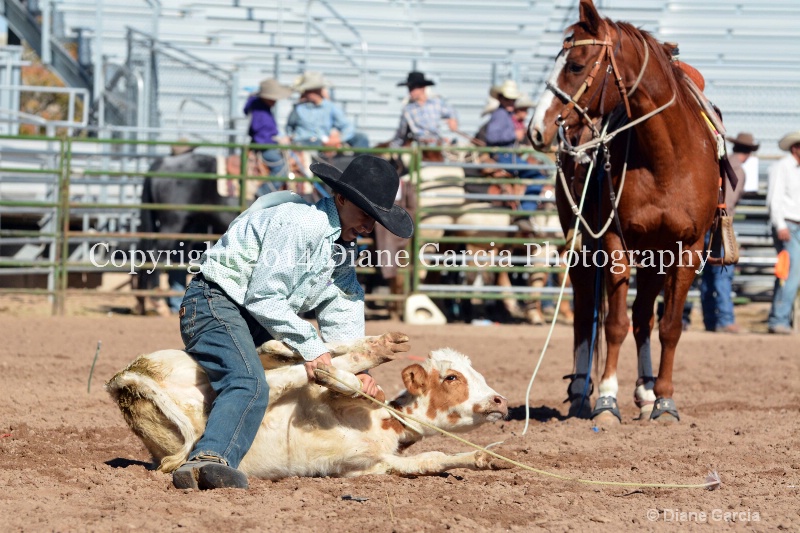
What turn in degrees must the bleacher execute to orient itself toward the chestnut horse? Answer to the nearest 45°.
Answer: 0° — it already faces it

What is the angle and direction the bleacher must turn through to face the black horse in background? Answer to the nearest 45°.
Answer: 0° — it already faces it

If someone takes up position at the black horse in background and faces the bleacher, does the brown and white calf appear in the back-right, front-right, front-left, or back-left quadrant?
back-right

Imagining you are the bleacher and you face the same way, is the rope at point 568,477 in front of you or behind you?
in front

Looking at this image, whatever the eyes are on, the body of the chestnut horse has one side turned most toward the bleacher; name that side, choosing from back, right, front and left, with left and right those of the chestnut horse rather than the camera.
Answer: back

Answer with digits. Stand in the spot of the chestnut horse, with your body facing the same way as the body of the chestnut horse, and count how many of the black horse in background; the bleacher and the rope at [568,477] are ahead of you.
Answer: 1

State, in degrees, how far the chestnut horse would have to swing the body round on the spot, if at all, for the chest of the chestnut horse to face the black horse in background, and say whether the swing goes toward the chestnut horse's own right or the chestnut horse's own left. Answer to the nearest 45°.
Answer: approximately 135° to the chestnut horse's own right

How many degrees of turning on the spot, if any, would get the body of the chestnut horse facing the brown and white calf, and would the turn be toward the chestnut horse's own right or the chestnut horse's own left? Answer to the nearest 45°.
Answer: approximately 45° to the chestnut horse's own right

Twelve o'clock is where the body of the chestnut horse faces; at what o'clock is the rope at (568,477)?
The rope is roughly at 12 o'clock from the chestnut horse.

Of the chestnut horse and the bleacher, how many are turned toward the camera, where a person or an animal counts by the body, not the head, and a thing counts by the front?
2

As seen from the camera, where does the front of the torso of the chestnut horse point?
toward the camera

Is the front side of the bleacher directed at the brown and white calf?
yes
